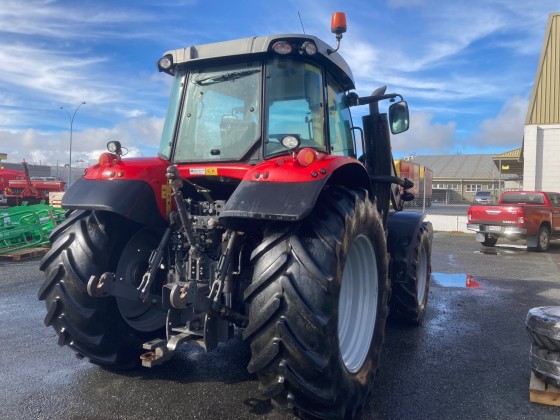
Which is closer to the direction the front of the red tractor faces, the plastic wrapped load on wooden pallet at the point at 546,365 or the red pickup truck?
the red pickup truck

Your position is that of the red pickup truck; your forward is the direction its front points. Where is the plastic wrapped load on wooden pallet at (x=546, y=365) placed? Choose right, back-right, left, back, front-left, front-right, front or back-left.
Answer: back-right

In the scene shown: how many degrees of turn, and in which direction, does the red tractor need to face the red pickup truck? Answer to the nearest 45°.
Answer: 0° — it already faces it

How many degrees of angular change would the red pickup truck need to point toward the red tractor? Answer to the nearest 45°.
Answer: approximately 135° to its right

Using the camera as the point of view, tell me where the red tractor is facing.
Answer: facing away from the viewer and to the right of the viewer

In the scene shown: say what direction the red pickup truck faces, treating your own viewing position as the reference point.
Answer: facing away from the viewer and to the right of the viewer

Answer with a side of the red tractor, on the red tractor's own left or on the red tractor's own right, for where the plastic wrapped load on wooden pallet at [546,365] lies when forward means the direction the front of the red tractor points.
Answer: on the red tractor's own right
